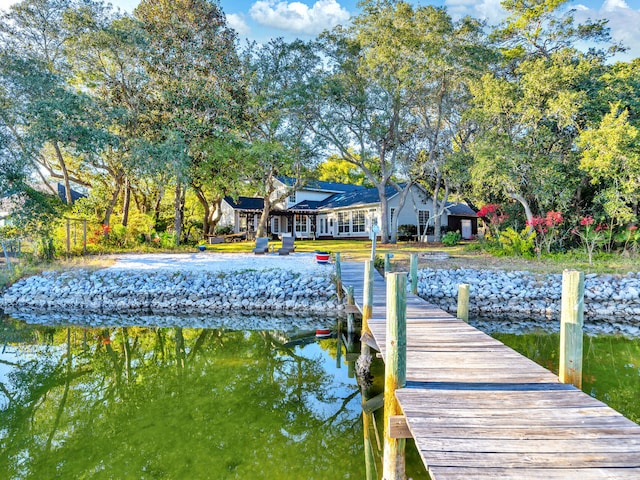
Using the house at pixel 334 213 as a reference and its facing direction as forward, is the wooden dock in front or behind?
in front

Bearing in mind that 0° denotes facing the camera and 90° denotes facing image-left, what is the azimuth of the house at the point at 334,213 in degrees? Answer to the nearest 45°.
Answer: approximately 0°

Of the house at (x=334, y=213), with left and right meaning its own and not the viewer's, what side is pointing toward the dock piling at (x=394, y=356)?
front

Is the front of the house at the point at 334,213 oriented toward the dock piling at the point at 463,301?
yes

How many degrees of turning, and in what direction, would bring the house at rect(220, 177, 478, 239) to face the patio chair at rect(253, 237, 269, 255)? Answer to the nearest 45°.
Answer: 0° — it already faces it

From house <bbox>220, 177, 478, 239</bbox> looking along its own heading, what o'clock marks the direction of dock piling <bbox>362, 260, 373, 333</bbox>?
The dock piling is roughly at 12 o'clock from the house.

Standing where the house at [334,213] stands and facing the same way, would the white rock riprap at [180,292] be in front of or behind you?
in front

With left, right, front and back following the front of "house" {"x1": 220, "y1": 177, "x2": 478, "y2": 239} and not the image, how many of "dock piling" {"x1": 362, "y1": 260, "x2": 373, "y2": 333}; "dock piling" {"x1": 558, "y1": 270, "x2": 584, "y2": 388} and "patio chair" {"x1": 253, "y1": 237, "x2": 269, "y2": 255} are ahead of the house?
3

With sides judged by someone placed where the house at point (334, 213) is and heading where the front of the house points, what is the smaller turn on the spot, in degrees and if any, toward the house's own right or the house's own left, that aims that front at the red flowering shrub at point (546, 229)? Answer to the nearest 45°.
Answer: approximately 45° to the house's own left

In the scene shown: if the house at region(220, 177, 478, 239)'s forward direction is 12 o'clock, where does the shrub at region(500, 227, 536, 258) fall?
The shrub is roughly at 11 o'clock from the house.
